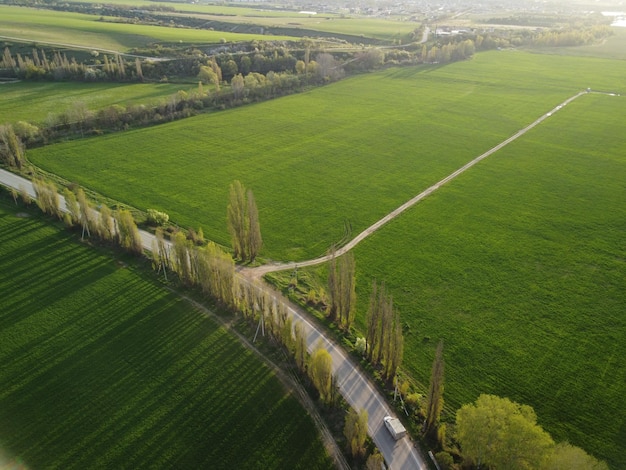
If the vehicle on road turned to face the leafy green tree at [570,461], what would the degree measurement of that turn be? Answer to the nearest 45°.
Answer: approximately 135° to its right

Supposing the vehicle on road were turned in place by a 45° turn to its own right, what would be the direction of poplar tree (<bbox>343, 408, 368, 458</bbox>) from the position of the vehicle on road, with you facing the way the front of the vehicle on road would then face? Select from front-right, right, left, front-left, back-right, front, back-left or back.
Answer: back-left

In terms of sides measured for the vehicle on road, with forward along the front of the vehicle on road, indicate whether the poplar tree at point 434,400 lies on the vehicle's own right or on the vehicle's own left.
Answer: on the vehicle's own right

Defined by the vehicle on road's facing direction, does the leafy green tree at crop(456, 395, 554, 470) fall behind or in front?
behind

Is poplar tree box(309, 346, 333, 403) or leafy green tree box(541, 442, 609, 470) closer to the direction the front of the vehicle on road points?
the poplar tree

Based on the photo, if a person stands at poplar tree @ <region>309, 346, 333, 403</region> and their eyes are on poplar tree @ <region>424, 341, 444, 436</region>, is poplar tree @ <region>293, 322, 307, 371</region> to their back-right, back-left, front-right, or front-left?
back-left

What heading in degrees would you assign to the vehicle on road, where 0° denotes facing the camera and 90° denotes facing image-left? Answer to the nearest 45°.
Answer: approximately 135°
